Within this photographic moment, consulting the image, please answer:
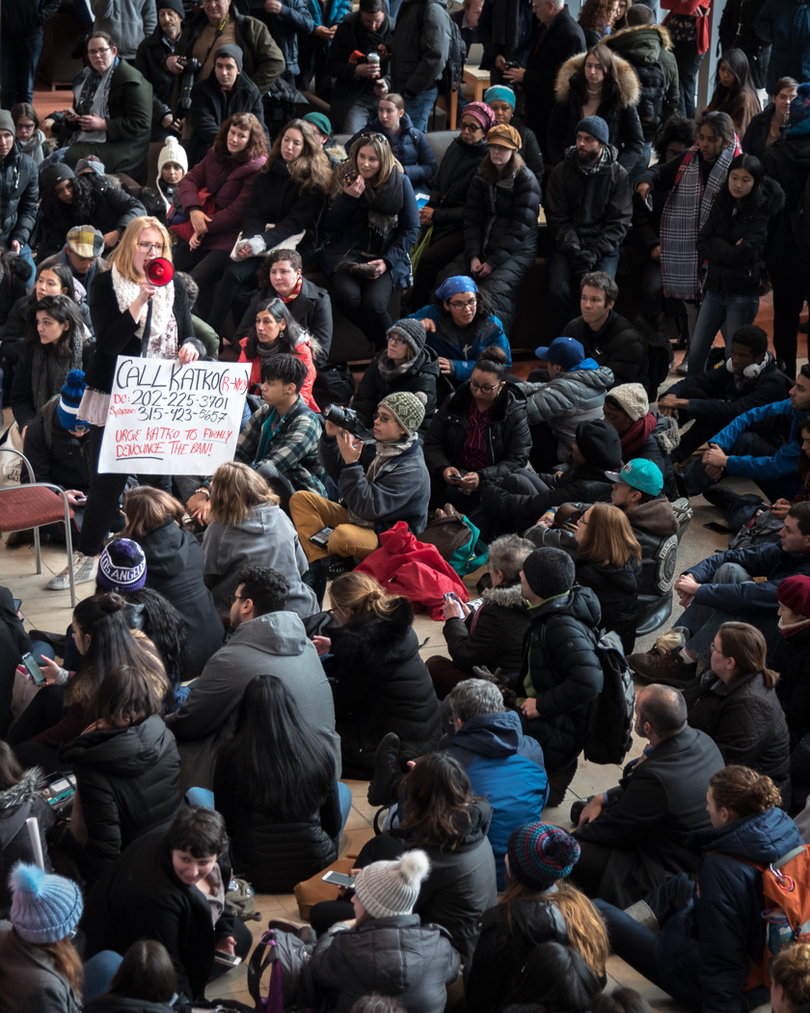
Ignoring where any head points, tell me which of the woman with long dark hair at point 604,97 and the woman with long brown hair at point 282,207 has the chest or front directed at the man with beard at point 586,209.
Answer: the woman with long dark hair at point 604,97

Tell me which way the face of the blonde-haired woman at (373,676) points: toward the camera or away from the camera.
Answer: away from the camera

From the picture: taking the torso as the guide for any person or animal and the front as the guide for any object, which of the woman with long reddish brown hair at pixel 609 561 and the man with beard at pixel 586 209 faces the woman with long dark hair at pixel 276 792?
the man with beard

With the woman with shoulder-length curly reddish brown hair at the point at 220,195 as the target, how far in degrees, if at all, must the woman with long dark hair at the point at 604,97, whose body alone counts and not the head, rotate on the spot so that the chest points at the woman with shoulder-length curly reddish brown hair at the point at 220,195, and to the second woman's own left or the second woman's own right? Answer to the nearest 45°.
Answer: approximately 90° to the second woman's own right

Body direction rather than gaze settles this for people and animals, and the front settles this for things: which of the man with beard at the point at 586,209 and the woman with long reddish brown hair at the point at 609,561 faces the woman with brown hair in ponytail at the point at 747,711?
the man with beard

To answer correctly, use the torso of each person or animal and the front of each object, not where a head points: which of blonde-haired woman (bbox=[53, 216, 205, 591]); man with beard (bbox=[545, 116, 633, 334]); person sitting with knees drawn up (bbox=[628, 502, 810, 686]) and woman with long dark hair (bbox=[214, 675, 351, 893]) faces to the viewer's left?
the person sitting with knees drawn up

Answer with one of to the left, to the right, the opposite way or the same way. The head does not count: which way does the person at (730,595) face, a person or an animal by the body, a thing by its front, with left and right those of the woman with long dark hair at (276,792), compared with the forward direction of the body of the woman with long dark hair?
to the left

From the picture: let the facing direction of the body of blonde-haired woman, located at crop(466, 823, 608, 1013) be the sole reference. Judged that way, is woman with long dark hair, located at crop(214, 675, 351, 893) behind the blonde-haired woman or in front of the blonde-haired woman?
in front

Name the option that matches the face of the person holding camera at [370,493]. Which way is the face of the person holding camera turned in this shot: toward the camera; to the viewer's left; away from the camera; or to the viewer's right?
to the viewer's left

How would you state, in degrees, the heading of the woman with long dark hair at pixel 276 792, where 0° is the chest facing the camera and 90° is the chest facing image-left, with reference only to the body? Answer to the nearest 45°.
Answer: approximately 180°

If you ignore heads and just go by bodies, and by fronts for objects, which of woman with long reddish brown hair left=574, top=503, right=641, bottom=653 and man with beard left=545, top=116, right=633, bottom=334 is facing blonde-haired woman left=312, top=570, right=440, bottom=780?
the man with beard

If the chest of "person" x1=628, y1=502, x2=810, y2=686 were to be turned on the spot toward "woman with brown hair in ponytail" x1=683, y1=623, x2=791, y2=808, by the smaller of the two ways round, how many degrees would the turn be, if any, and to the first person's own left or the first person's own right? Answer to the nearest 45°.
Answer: approximately 90° to the first person's own left

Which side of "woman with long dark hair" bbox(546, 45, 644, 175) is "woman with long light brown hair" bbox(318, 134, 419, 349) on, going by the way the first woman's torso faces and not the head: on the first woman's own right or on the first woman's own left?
on the first woman's own right

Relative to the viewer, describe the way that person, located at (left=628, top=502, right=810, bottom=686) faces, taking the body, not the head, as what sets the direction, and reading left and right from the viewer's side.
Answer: facing to the left of the viewer
